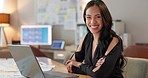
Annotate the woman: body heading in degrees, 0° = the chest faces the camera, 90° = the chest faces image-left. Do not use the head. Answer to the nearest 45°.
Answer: approximately 45°

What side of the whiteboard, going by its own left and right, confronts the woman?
front

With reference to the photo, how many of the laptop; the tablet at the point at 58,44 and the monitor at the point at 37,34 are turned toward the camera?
2

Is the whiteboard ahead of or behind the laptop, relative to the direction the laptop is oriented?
ahead

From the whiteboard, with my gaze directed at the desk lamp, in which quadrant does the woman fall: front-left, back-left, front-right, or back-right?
back-left

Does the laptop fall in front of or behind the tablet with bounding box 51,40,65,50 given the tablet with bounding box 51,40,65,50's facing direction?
in front

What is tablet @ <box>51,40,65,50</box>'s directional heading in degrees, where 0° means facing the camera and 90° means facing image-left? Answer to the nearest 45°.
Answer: approximately 0°

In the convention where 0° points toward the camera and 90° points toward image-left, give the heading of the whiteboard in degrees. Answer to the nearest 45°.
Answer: approximately 0°

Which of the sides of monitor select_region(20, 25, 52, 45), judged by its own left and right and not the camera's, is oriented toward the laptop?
front
